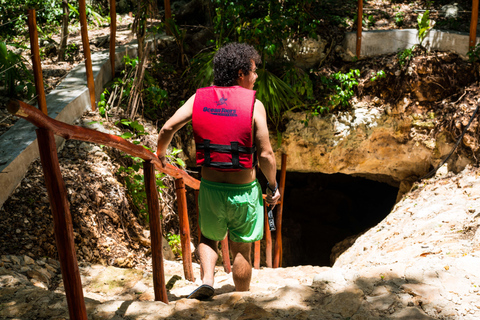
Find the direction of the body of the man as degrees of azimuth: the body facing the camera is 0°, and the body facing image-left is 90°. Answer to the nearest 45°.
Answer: approximately 180°

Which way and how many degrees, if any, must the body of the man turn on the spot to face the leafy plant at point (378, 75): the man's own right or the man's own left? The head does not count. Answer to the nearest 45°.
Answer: approximately 45° to the man's own right

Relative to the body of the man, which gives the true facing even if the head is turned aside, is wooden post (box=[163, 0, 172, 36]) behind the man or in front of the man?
in front

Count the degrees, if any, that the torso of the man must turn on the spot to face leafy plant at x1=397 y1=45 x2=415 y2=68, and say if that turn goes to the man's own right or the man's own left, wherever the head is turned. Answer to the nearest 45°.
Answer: approximately 45° to the man's own right

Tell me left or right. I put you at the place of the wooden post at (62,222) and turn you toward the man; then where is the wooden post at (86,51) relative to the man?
left

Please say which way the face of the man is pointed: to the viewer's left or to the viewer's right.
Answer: to the viewer's right

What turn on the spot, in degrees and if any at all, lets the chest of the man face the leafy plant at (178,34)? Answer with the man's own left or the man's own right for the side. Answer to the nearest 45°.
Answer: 0° — they already face it

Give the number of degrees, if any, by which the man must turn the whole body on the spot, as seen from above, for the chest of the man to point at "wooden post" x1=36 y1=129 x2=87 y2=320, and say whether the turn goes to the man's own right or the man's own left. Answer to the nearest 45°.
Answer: approximately 135° to the man's own left

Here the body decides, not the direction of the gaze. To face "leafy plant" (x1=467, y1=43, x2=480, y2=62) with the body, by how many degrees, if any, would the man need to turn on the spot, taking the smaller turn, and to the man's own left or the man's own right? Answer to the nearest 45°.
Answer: approximately 45° to the man's own right

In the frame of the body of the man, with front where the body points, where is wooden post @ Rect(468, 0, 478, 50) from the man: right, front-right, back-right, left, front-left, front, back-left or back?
front-right
